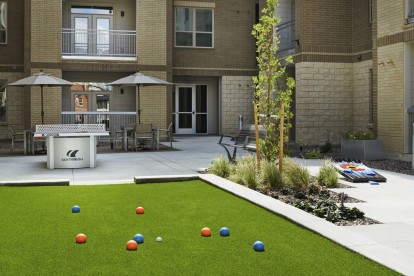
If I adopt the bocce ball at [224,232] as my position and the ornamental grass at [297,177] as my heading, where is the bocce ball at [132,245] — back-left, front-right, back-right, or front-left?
back-left

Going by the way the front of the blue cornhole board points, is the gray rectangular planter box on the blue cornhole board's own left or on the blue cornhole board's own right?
on the blue cornhole board's own left

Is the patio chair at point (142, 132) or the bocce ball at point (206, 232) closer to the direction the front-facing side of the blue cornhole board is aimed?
the bocce ball
